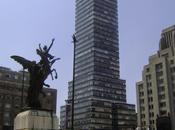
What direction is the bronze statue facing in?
to the viewer's right
